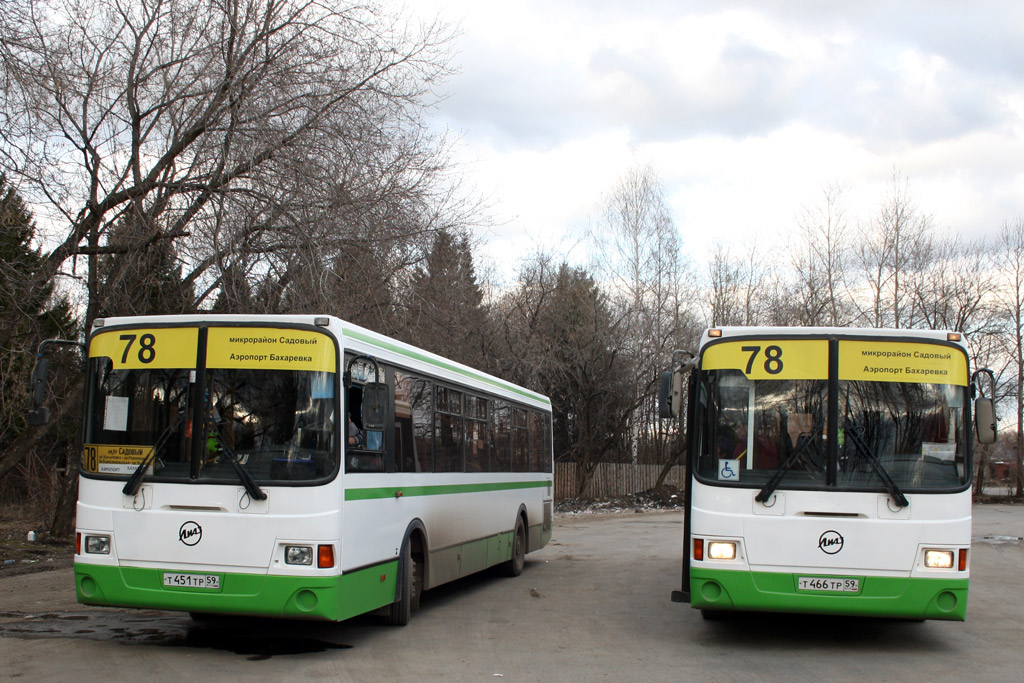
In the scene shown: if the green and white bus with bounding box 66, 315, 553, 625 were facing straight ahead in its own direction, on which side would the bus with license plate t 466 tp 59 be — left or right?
on its left

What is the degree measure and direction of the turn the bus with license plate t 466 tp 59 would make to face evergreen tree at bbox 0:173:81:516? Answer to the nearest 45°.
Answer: approximately 90° to its right

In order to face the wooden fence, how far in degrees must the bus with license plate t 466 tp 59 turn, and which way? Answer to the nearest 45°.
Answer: approximately 180°

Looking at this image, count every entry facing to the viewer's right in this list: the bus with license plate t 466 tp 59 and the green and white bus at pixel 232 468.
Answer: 0

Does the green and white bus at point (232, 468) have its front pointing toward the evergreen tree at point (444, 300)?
no

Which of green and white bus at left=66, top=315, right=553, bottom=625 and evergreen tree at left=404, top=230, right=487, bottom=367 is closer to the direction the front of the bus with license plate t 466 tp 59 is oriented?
the green and white bus

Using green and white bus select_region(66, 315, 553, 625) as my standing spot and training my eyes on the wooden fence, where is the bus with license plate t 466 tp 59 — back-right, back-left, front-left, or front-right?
front-right

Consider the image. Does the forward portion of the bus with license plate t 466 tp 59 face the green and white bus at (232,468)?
no

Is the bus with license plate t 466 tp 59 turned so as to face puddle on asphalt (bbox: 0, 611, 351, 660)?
no

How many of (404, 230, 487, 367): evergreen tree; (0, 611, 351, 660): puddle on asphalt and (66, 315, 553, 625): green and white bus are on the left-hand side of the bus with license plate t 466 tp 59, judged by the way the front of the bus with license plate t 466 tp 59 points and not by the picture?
0

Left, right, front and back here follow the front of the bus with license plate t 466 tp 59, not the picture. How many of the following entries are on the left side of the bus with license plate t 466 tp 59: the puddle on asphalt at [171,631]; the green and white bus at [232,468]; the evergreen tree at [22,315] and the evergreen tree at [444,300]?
0

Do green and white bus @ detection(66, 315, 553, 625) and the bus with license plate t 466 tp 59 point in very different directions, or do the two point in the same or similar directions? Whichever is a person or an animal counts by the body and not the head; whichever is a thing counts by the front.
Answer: same or similar directions

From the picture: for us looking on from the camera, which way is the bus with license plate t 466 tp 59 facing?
facing the viewer

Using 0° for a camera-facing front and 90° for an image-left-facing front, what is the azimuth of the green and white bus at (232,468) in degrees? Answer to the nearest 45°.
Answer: approximately 45°

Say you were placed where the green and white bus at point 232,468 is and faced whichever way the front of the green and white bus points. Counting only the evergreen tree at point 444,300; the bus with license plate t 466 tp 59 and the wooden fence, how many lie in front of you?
0
